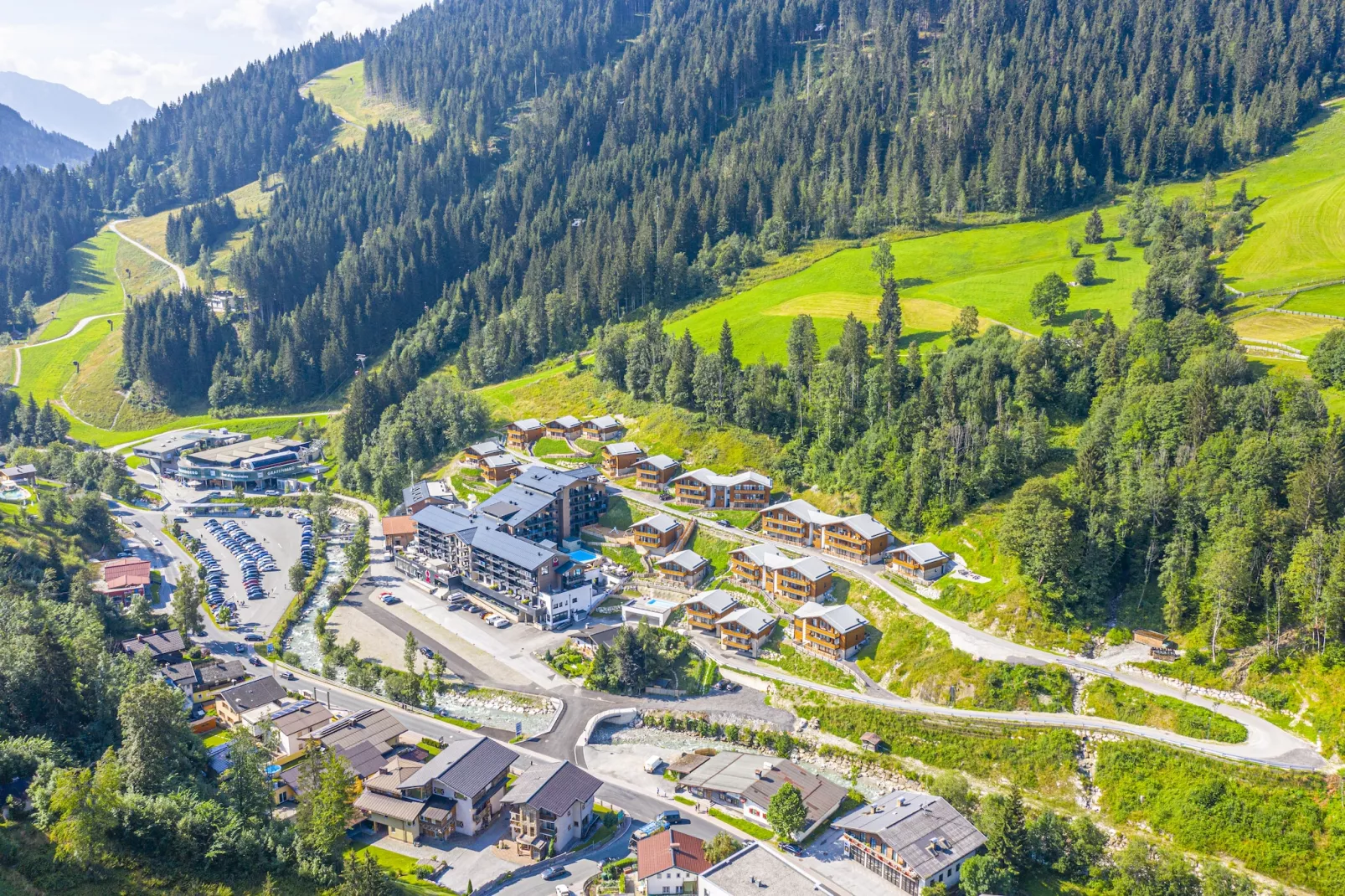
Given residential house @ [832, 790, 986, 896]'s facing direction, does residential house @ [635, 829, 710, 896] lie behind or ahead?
ahead

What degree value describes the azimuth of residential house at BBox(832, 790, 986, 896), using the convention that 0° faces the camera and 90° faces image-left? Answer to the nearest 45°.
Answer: approximately 45°

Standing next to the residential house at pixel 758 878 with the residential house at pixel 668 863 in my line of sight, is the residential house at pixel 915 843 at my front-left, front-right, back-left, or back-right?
back-right

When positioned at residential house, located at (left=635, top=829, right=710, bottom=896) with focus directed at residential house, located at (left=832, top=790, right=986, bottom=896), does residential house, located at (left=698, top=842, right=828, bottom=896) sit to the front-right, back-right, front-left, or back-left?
front-right

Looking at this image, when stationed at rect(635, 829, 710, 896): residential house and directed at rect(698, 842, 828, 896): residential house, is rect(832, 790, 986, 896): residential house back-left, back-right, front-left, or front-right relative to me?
front-left

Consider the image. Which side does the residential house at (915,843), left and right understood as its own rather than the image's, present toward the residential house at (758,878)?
front
